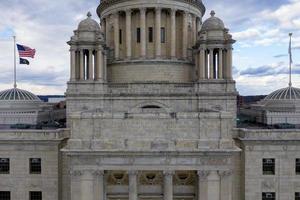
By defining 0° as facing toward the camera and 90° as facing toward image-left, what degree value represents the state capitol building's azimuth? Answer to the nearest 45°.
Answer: approximately 0°

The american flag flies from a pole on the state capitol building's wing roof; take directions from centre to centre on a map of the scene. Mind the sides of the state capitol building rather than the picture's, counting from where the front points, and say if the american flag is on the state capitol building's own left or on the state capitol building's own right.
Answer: on the state capitol building's own right
